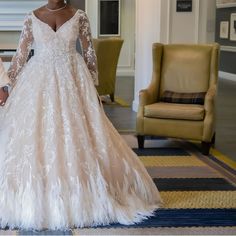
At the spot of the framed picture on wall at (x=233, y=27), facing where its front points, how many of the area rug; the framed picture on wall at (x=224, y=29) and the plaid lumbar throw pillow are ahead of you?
2

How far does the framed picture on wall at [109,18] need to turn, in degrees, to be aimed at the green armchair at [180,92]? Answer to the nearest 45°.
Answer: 0° — it already faces it

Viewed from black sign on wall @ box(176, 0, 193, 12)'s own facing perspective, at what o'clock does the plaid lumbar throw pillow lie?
The plaid lumbar throw pillow is roughly at 12 o'clock from the black sign on wall.

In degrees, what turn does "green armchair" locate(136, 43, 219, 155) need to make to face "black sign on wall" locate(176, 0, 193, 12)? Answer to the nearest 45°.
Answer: approximately 135° to its right

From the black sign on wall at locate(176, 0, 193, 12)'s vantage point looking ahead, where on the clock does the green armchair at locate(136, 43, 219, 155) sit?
The green armchair is roughly at 12 o'clock from the black sign on wall.

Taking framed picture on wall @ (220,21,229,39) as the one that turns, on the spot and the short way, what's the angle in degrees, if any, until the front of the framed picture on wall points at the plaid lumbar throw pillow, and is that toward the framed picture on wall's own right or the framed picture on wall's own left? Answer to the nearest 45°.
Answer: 0° — it already faces it
